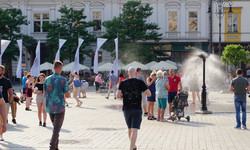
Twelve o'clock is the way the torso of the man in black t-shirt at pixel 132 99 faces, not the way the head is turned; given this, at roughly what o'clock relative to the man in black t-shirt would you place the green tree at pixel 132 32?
The green tree is roughly at 12 o'clock from the man in black t-shirt.

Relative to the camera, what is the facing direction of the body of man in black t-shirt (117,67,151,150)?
away from the camera

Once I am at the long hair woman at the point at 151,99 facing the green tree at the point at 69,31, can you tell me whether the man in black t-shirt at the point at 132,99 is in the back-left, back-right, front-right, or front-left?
back-left

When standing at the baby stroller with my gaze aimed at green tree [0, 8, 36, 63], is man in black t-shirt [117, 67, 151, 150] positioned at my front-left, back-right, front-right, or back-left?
back-left

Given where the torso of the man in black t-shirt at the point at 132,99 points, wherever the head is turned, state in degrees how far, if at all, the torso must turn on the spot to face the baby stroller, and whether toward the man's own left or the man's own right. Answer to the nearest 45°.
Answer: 0° — they already face it

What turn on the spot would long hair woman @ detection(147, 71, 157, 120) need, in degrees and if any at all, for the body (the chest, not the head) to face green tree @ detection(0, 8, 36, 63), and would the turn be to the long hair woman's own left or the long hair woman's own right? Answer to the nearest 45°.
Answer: approximately 180°
